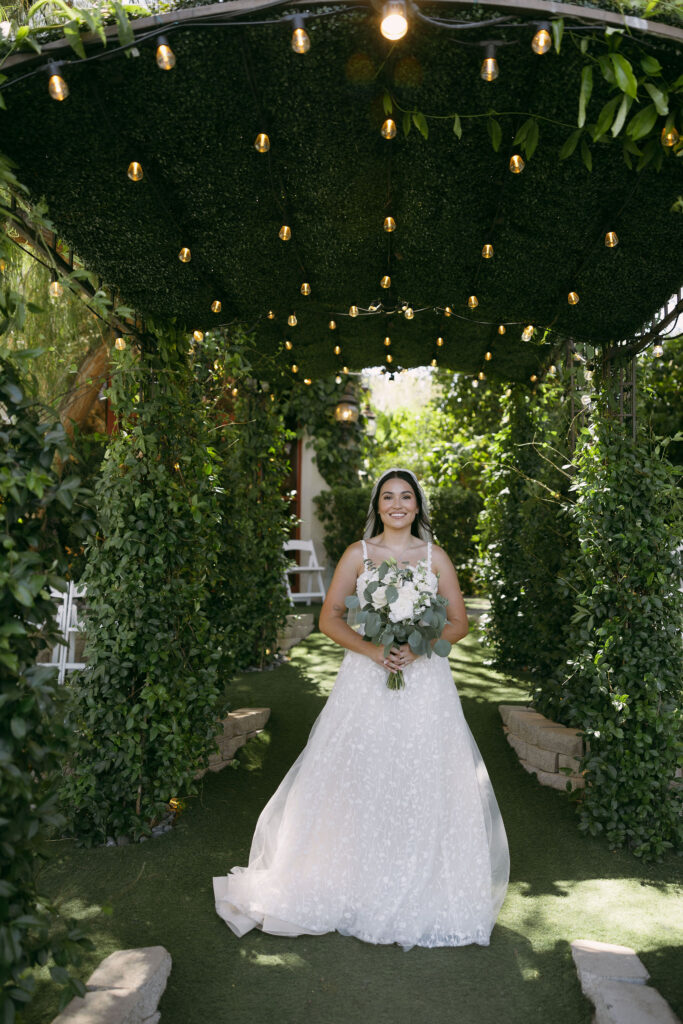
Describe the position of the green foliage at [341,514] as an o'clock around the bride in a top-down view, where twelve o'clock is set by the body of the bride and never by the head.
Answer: The green foliage is roughly at 6 o'clock from the bride.

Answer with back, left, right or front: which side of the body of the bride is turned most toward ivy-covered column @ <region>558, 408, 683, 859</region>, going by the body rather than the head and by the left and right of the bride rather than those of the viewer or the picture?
left

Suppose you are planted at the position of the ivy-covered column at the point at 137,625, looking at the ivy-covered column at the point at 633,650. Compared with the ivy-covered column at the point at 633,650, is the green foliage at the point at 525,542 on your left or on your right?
left

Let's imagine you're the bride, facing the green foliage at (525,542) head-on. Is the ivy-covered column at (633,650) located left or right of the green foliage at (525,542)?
right

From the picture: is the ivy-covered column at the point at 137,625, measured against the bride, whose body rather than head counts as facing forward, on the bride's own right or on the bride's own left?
on the bride's own right

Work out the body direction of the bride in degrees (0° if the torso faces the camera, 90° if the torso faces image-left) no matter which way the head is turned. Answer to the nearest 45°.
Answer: approximately 0°

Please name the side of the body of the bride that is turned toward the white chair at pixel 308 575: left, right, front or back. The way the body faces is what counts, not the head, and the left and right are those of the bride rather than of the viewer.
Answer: back

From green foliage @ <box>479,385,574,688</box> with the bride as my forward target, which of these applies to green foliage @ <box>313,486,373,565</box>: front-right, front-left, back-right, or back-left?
back-right
